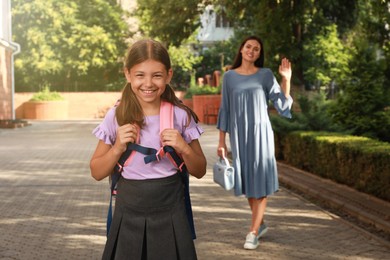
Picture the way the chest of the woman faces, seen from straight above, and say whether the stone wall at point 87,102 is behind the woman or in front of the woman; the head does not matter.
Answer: behind

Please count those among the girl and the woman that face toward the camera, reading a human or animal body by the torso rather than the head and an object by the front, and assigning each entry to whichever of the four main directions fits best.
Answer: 2

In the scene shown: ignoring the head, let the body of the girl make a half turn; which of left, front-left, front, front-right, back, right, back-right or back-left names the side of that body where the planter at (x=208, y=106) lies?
front

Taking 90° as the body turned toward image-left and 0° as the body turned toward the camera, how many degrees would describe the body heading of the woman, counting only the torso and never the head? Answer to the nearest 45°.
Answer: approximately 0°

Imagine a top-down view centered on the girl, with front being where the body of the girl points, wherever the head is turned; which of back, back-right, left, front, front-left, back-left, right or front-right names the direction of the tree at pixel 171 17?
back

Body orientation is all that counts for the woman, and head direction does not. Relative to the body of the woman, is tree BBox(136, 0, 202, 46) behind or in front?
behind

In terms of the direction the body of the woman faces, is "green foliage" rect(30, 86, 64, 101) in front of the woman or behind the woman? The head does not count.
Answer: behind
